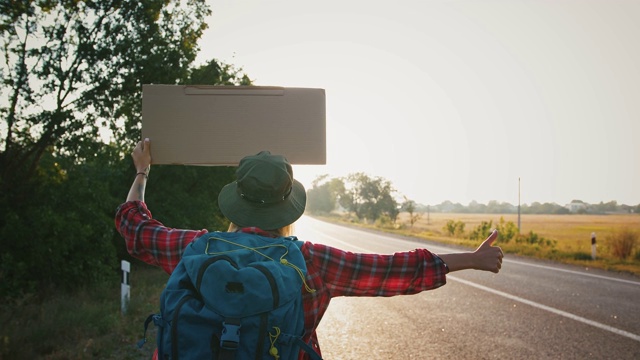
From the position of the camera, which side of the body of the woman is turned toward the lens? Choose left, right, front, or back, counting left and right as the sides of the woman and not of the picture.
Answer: back

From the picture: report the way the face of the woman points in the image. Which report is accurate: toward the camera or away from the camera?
away from the camera
